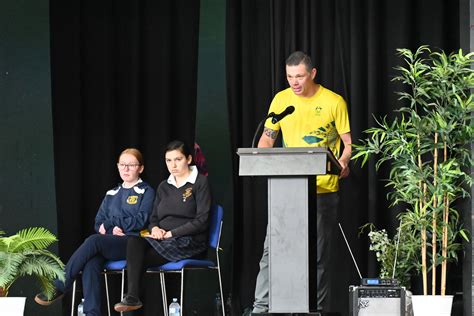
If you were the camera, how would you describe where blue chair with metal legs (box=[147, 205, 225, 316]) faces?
facing to the left of the viewer

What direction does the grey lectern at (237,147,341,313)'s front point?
toward the camera

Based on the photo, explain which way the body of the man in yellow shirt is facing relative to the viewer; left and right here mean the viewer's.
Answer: facing the viewer and to the left of the viewer

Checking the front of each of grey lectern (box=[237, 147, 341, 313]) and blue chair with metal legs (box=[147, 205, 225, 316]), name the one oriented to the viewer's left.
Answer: the blue chair with metal legs

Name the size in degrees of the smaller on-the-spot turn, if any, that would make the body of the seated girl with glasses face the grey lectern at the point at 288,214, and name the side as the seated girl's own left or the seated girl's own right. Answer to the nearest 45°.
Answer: approximately 90° to the seated girl's own left

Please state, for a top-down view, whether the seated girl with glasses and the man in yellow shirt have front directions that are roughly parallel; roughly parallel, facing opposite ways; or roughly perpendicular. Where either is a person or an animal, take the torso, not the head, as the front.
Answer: roughly parallel

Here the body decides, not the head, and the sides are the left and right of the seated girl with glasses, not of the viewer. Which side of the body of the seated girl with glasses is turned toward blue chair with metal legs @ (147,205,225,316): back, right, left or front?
left

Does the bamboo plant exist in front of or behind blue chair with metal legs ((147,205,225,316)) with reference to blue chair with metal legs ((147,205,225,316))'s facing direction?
behind
